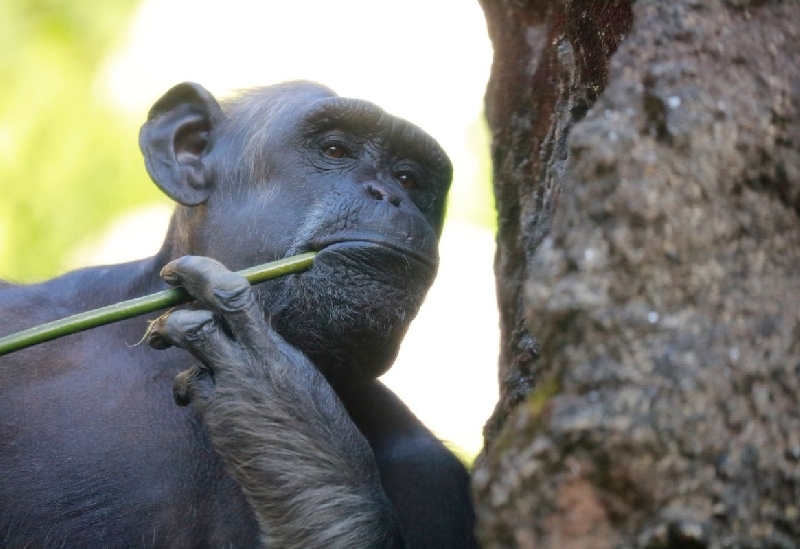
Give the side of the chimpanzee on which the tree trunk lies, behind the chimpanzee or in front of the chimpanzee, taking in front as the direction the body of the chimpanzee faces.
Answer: in front

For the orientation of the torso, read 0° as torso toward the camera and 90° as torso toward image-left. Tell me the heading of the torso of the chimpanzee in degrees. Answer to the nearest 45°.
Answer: approximately 315°
